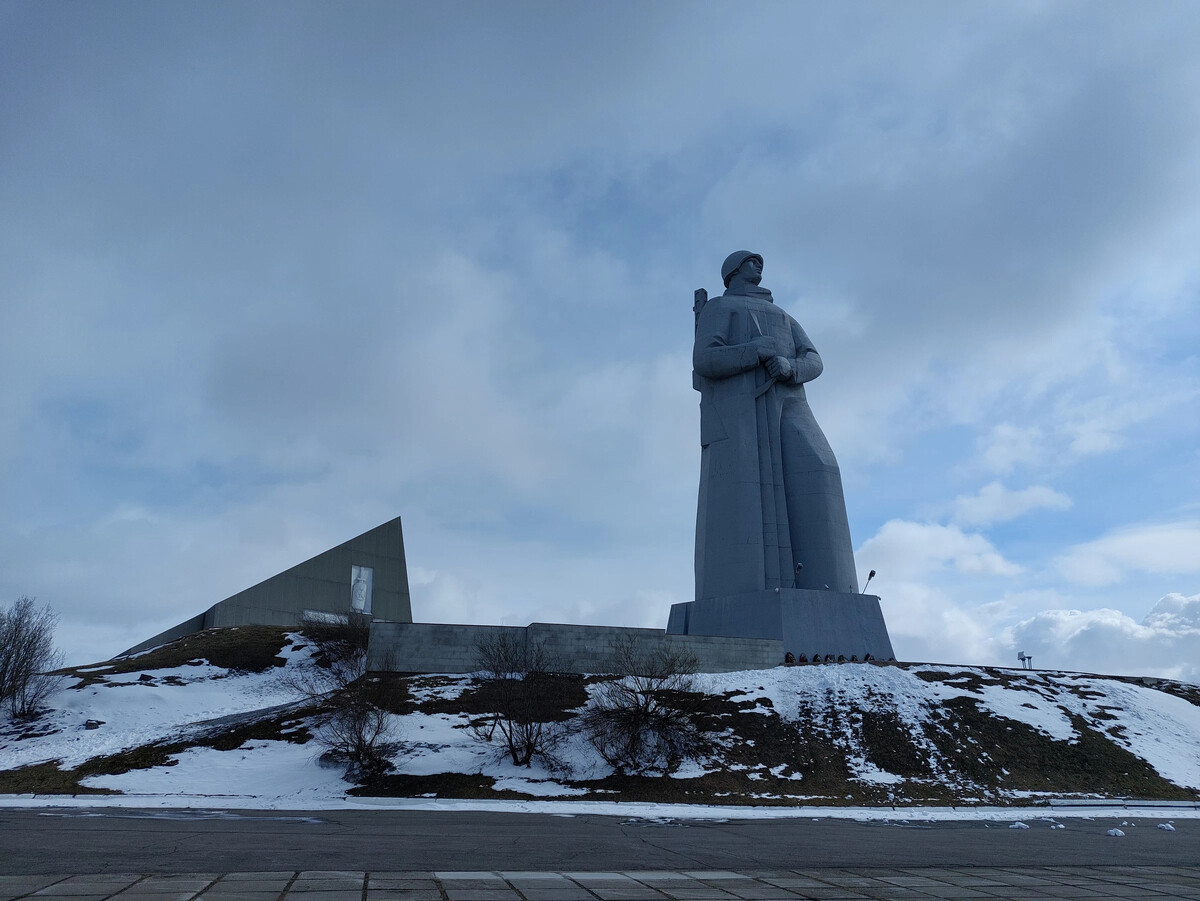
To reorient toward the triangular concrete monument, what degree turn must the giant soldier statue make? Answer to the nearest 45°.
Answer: approximately 135° to its right

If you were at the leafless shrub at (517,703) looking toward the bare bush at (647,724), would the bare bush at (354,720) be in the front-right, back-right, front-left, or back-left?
back-right

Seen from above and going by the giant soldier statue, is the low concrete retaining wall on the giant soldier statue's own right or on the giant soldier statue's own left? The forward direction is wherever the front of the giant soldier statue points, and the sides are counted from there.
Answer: on the giant soldier statue's own right

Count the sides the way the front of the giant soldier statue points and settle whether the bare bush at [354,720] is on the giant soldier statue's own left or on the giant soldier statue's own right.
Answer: on the giant soldier statue's own right

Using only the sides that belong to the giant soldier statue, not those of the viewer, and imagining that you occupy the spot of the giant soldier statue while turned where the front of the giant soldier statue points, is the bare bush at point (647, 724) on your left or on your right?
on your right

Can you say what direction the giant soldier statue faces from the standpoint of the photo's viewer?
facing the viewer and to the right of the viewer

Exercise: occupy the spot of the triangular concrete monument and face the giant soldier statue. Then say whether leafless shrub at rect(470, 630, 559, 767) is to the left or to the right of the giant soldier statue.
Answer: right

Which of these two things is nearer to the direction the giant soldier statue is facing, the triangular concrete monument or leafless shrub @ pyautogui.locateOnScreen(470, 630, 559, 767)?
the leafless shrub

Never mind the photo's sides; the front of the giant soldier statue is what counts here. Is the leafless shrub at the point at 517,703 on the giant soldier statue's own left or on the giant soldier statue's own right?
on the giant soldier statue's own right
